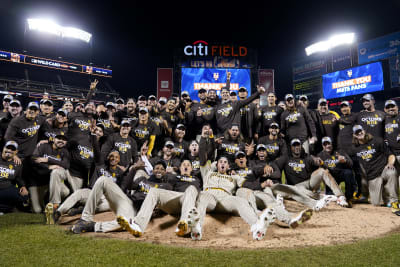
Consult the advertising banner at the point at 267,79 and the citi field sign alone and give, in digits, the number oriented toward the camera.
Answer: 2

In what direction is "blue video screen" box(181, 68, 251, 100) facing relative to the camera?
toward the camera

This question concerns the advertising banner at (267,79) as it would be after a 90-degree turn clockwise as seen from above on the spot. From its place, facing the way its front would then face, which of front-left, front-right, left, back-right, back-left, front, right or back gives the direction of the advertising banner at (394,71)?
back

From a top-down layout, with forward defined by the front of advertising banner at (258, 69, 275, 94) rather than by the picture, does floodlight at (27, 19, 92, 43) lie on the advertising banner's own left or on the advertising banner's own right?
on the advertising banner's own right

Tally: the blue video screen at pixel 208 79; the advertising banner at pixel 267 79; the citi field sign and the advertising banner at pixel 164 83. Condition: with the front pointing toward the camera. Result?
4

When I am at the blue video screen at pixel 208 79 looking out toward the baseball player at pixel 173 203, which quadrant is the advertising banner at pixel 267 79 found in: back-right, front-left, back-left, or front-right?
back-left

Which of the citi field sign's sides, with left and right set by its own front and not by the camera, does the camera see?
front

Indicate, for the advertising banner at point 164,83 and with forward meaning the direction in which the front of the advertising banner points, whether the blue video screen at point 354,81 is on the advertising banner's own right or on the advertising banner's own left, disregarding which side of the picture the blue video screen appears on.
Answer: on the advertising banner's own left

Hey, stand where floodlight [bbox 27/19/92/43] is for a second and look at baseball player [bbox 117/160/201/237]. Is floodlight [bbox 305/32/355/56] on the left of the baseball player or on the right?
left

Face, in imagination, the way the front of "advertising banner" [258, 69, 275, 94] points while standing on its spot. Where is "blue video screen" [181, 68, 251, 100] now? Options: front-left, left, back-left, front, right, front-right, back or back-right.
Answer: front-right

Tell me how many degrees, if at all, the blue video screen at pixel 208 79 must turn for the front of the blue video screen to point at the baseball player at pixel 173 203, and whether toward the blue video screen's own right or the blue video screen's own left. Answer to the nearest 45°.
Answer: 0° — it already faces them

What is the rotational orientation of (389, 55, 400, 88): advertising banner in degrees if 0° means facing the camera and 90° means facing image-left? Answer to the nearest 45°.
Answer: approximately 45°

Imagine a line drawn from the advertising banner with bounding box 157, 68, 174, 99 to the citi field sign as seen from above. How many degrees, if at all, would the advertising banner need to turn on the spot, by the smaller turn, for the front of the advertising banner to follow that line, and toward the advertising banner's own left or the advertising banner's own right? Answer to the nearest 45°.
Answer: approximately 45° to the advertising banner's own left
